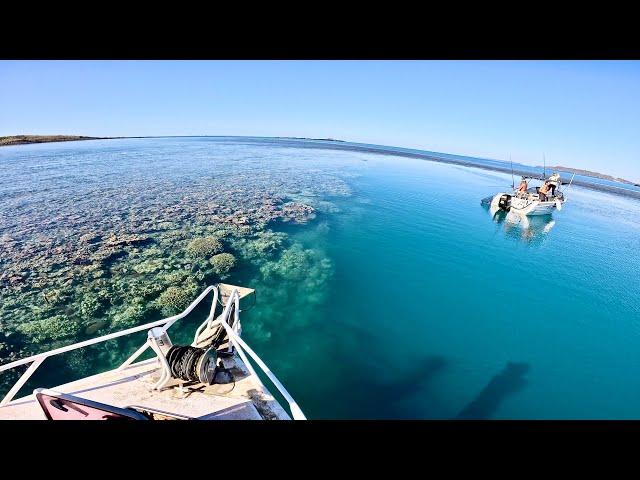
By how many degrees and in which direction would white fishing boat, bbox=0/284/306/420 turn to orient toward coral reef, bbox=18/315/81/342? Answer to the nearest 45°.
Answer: approximately 90° to its left

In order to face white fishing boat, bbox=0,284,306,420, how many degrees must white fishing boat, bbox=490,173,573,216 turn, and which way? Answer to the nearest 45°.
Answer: approximately 135° to its right

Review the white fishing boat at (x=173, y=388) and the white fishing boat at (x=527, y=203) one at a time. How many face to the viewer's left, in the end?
0

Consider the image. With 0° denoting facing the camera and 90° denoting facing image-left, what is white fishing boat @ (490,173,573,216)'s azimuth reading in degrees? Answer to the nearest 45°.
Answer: approximately 225°

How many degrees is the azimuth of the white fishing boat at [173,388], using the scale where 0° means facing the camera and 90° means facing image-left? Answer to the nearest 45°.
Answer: approximately 225°

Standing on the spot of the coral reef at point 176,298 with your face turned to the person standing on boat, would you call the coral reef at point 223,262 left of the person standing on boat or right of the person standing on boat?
left

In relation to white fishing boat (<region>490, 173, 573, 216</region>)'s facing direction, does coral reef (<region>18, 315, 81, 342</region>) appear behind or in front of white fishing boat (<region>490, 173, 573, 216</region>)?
behind

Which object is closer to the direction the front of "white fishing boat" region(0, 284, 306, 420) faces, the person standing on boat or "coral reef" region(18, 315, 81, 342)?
the person standing on boat

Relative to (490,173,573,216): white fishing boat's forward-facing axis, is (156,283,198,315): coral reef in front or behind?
behind
